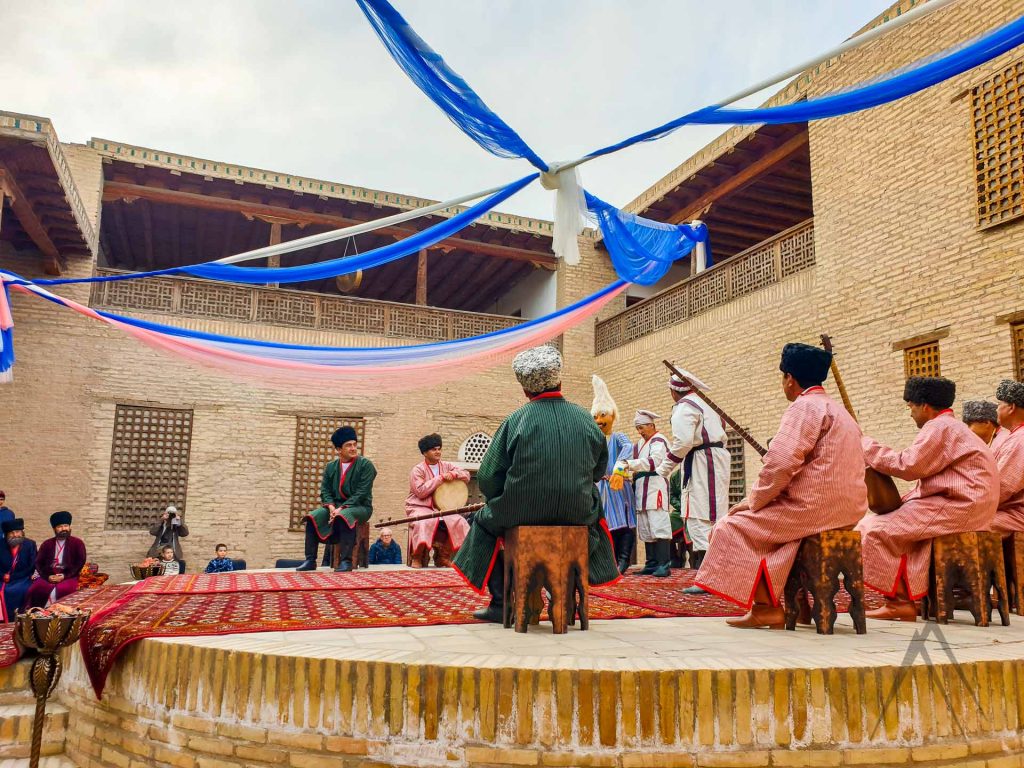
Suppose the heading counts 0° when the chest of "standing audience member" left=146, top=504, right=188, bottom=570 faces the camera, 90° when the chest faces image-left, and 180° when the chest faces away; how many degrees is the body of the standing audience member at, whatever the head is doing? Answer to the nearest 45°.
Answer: approximately 0°

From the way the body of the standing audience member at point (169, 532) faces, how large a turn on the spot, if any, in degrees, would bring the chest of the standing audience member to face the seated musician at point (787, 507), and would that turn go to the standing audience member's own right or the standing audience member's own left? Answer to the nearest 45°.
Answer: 0° — they already face them

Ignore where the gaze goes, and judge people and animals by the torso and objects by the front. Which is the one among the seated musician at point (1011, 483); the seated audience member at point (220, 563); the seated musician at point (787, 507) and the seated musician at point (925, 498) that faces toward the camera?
the seated audience member

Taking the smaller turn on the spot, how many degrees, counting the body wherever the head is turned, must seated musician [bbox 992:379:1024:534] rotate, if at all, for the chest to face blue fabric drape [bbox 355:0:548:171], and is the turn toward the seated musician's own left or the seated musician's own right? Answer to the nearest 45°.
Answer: approximately 45° to the seated musician's own left

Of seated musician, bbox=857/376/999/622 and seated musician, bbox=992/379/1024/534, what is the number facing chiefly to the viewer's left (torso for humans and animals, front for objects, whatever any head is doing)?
2

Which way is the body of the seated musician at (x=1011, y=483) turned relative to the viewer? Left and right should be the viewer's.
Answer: facing to the left of the viewer

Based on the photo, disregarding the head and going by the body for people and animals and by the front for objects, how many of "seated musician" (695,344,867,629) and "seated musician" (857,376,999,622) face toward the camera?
0

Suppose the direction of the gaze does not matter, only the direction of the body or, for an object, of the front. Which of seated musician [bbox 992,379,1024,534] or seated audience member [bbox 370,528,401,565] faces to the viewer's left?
the seated musician

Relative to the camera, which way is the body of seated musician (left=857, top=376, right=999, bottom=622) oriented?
to the viewer's left

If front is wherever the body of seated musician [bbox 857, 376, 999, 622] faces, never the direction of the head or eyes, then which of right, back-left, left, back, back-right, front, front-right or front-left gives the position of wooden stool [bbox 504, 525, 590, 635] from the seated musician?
front-left

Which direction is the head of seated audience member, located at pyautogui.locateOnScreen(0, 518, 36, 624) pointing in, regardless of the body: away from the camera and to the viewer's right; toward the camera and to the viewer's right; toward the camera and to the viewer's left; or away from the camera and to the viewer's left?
toward the camera and to the viewer's right

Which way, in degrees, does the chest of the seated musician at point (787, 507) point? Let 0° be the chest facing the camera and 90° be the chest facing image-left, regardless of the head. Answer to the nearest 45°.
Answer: approximately 135°
